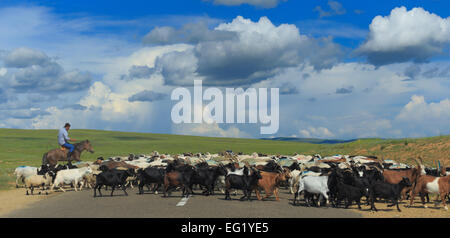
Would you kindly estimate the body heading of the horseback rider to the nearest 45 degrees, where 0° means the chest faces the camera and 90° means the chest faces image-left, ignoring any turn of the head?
approximately 270°

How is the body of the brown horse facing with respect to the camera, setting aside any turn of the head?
to the viewer's right

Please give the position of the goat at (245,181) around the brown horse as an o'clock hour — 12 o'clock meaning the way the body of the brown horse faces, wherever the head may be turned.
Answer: The goat is roughly at 2 o'clock from the brown horse.

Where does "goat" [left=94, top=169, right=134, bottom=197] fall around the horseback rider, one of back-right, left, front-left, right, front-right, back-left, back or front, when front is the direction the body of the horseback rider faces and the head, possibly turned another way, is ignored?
right

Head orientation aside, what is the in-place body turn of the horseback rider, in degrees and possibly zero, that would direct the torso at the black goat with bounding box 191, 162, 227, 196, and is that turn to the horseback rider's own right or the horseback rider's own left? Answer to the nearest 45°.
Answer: approximately 45° to the horseback rider's own right

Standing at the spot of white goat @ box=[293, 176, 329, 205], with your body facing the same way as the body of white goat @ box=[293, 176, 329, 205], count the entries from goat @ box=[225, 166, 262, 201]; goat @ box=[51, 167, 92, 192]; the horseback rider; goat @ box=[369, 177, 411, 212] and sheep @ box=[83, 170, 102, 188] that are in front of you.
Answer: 1

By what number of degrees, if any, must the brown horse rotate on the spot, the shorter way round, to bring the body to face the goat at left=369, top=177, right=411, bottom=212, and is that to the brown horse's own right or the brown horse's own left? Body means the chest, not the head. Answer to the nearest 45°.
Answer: approximately 45° to the brown horse's own right

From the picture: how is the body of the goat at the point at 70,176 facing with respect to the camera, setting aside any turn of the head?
to the viewer's right

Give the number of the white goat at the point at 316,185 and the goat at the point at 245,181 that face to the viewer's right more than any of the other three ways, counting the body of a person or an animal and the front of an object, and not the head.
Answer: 2

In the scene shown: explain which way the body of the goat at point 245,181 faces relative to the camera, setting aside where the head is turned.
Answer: to the viewer's right

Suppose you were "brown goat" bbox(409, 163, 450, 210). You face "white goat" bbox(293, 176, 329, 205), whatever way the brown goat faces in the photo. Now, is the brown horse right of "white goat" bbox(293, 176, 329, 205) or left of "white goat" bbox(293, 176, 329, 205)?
right

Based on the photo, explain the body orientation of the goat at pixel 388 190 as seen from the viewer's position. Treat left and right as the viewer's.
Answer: facing to the right of the viewer

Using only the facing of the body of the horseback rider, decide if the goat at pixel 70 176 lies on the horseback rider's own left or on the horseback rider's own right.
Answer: on the horseback rider's own right
